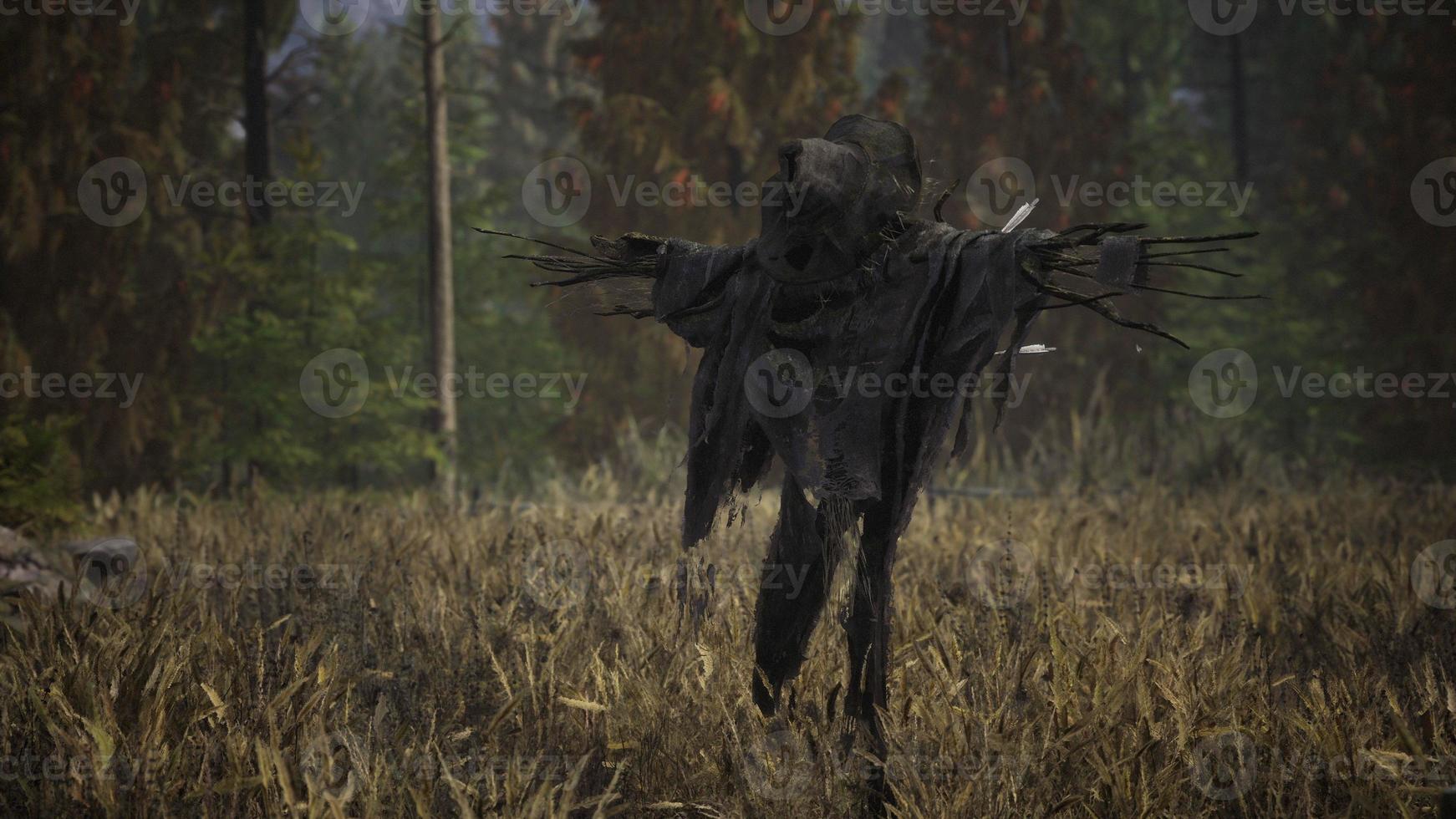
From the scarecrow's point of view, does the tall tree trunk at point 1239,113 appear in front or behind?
behind

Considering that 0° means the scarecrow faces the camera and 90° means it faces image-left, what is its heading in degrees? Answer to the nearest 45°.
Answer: approximately 45°

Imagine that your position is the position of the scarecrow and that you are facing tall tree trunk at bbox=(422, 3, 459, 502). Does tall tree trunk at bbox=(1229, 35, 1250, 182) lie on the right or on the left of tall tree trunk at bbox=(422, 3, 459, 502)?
right

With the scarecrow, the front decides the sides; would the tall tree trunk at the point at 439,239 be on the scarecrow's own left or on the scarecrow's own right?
on the scarecrow's own right

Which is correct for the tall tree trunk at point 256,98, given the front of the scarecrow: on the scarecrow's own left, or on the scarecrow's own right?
on the scarecrow's own right
